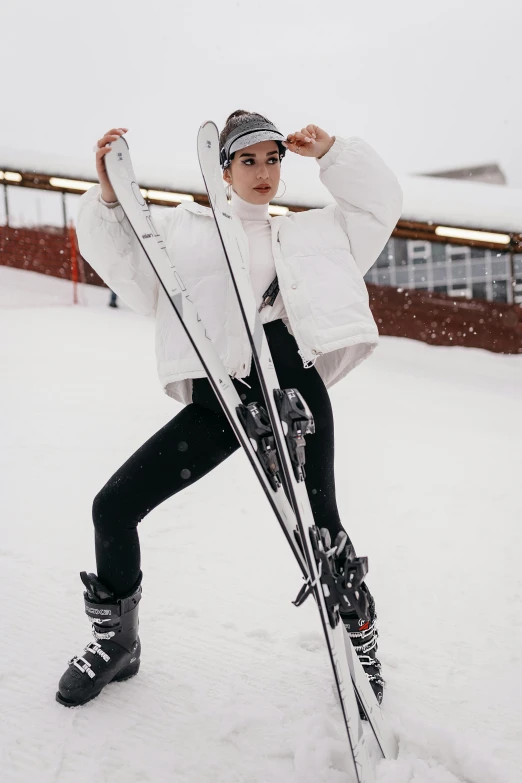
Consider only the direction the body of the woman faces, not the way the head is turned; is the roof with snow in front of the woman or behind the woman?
behind

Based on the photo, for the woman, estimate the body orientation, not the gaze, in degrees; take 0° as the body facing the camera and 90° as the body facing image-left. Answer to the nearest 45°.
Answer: approximately 0°
